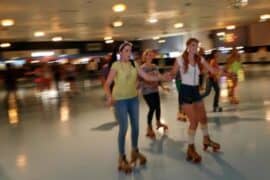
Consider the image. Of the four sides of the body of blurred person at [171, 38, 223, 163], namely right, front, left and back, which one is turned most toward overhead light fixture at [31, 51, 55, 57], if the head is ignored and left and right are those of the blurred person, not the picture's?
back

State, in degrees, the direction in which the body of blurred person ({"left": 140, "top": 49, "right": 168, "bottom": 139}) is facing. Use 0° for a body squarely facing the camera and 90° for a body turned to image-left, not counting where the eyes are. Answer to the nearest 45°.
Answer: approximately 315°

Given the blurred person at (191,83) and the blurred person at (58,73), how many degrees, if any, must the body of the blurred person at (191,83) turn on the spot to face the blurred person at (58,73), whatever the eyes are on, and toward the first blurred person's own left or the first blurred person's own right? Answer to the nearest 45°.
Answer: approximately 180°

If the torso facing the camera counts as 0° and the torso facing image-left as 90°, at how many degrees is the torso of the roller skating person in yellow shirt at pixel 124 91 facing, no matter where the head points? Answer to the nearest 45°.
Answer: approximately 315°

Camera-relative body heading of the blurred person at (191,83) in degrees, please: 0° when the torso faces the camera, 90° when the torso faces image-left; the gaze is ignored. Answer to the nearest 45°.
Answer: approximately 315°

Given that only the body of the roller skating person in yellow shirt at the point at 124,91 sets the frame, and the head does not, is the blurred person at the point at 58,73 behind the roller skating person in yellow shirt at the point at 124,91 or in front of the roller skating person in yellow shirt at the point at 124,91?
behind

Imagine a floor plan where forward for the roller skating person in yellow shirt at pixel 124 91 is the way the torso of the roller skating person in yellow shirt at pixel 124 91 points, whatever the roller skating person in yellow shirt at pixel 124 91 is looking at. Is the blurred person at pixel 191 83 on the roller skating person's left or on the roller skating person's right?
on the roller skating person's left
